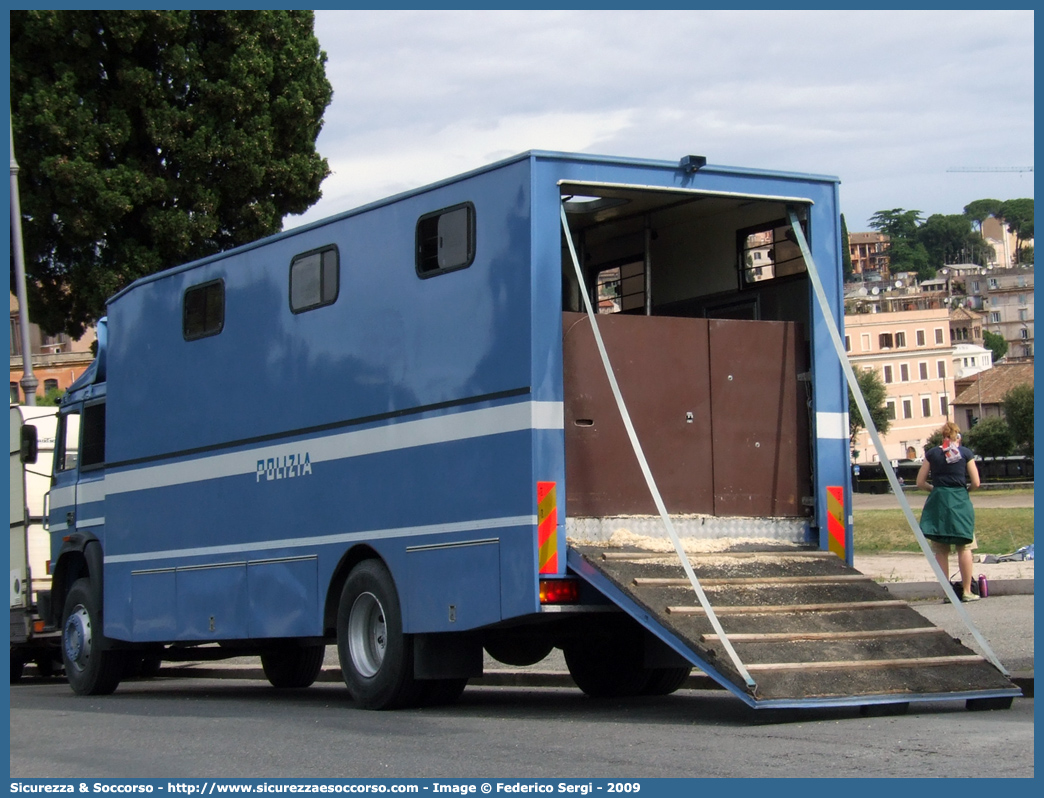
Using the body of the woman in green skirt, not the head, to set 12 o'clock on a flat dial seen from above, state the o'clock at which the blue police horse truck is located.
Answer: The blue police horse truck is roughly at 7 o'clock from the woman in green skirt.

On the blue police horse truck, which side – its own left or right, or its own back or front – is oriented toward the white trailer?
front

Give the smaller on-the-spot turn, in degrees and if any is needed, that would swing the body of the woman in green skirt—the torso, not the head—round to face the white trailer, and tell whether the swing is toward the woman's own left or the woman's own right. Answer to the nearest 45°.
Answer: approximately 90° to the woman's own left

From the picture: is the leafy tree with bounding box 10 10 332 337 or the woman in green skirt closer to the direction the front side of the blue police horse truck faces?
the leafy tree

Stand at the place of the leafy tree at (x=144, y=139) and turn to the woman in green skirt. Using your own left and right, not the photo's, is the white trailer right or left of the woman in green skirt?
right

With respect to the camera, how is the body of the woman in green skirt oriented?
away from the camera

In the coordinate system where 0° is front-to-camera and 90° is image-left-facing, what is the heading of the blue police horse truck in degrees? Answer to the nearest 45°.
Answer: approximately 135°

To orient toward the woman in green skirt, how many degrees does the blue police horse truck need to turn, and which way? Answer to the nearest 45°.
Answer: approximately 90° to its right

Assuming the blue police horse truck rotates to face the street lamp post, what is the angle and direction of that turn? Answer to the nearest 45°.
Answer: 0° — it already faces it

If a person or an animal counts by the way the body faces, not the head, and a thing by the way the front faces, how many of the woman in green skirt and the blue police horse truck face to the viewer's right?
0
